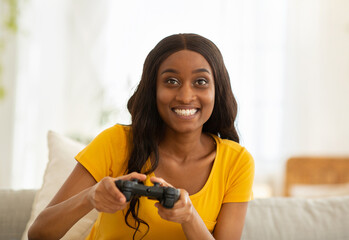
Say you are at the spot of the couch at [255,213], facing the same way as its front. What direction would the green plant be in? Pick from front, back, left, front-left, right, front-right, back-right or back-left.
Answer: back-right

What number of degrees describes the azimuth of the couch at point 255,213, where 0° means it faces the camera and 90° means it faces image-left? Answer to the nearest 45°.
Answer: approximately 0°

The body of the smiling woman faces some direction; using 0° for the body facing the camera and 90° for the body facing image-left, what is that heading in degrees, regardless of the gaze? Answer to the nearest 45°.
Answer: approximately 0°

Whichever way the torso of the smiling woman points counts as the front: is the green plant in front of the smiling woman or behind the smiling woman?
behind
